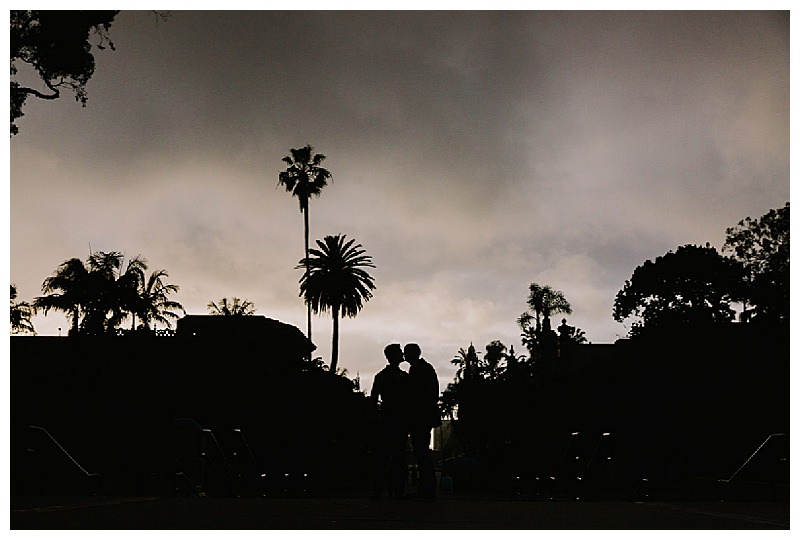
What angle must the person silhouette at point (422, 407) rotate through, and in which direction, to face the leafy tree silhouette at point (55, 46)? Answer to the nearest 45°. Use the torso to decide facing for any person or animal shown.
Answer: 0° — it already faces it

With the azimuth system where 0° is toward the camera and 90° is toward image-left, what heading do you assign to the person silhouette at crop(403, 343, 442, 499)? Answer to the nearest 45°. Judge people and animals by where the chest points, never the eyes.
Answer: approximately 90°
